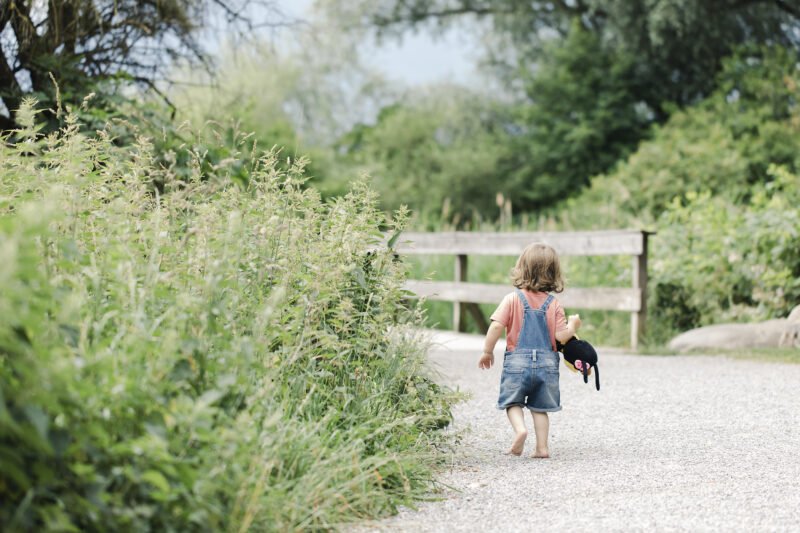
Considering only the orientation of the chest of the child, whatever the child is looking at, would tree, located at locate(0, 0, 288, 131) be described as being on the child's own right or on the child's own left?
on the child's own left

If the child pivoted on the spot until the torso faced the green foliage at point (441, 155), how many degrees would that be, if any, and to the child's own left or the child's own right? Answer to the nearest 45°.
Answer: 0° — they already face it

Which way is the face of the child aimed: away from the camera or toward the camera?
away from the camera

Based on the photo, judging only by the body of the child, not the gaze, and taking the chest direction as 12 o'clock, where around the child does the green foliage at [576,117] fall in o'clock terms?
The green foliage is roughly at 12 o'clock from the child.

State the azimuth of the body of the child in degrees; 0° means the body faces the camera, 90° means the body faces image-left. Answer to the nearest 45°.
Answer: approximately 180°

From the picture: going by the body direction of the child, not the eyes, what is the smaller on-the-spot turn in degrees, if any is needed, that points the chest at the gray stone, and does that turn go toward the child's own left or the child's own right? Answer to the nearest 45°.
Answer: approximately 45° to the child's own right

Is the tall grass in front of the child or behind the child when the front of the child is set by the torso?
behind

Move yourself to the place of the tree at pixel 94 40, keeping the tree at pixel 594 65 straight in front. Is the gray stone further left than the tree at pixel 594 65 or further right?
right

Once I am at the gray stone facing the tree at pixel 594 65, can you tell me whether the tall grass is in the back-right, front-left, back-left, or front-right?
back-left

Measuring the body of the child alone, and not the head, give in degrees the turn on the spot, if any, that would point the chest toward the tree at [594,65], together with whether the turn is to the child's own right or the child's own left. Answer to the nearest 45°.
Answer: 0° — they already face it
